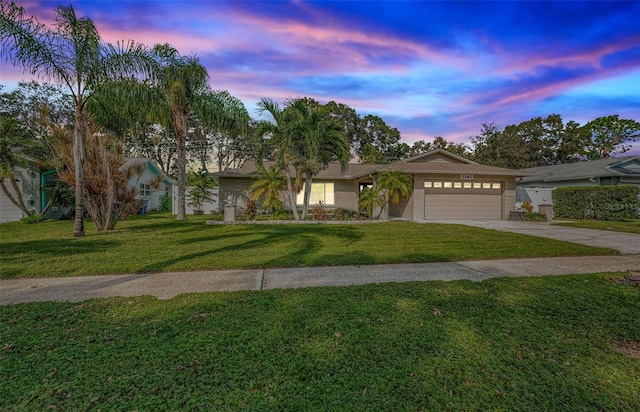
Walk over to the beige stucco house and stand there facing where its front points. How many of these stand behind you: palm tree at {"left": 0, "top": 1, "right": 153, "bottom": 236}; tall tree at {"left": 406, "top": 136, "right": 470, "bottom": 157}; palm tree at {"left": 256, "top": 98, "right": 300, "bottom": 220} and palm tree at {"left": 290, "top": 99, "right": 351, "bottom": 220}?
1

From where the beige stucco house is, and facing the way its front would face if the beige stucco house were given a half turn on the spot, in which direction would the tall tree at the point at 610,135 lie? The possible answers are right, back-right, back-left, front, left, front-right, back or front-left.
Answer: front-right

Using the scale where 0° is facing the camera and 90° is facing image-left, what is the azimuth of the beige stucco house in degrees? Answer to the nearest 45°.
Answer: approximately 0°

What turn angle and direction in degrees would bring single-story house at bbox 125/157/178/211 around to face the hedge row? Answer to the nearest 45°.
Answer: approximately 45° to its left

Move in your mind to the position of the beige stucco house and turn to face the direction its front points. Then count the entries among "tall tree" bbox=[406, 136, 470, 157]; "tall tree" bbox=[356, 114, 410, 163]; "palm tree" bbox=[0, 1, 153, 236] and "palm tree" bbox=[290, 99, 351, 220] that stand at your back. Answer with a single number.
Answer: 2

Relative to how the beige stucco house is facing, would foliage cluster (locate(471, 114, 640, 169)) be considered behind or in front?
behind

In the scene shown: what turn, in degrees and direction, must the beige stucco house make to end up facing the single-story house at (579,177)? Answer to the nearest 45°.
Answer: approximately 135° to its left

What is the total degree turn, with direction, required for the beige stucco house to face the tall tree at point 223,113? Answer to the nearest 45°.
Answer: approximately 90° to its right

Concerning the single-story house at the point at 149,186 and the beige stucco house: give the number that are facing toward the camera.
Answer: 2

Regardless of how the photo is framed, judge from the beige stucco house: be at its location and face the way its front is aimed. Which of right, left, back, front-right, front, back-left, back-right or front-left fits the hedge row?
left

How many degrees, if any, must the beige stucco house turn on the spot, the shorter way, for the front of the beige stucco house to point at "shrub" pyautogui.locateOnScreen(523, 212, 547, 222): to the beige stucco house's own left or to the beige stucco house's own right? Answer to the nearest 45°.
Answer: approximately 90° to the beige stucco house's own left

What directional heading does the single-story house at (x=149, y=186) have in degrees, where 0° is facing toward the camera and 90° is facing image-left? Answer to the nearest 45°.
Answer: approximately 0°

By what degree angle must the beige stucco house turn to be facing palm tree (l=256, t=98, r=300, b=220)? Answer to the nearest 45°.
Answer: approximately 45° to its right
